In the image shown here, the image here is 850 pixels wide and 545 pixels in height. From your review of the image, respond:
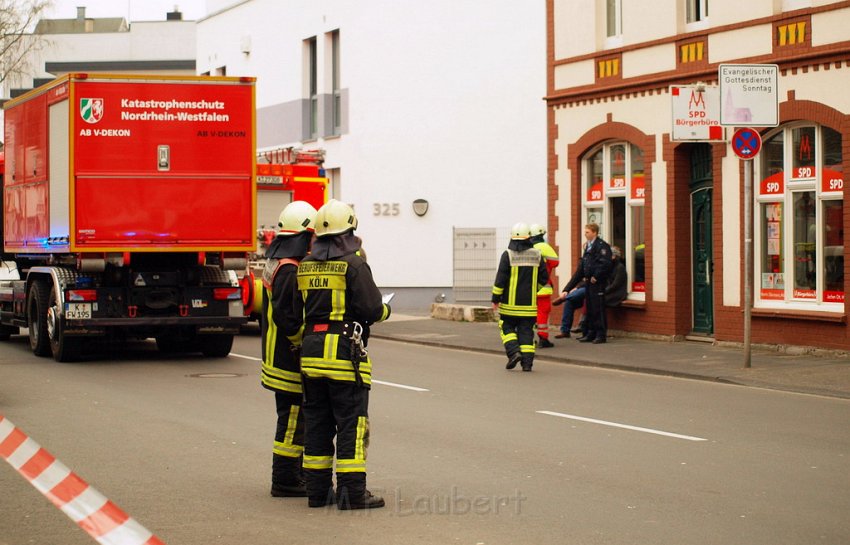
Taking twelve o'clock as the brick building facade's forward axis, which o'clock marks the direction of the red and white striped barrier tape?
The red and white striped barrier tape is roughly at 11 o'clock from the brick building facade.

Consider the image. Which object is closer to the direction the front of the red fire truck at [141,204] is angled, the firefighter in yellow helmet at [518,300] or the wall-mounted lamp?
the wall-mounted lamp

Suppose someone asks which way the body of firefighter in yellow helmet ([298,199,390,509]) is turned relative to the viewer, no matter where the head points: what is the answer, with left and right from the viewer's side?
facing away from the viewer and to the right of the viewer

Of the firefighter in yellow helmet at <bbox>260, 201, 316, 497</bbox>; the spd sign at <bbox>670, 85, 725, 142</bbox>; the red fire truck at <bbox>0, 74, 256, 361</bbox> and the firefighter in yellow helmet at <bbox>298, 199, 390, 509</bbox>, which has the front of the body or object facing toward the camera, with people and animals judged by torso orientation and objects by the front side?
the spd sign

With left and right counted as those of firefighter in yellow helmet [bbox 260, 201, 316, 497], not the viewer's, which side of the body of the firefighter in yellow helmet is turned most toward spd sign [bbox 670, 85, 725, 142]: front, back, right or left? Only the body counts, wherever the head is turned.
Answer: front

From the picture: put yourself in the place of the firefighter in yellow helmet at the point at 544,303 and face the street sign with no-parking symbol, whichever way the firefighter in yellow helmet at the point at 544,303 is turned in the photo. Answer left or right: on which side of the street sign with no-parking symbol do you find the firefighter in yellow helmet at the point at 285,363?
right

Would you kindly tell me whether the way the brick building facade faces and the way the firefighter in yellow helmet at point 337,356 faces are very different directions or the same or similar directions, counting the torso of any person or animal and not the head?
very different directions

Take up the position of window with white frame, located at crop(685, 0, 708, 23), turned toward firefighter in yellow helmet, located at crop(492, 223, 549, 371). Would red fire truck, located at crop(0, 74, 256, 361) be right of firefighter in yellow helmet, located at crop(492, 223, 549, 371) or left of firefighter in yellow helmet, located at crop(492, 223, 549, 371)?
right

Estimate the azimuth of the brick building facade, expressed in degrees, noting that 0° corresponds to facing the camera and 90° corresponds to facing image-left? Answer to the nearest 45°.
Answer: approximately 45°

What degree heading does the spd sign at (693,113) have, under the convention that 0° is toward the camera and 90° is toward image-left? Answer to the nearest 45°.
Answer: approximately 0°

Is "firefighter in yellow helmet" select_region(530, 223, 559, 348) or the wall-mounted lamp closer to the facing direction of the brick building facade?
the firefighter in yellow helmet

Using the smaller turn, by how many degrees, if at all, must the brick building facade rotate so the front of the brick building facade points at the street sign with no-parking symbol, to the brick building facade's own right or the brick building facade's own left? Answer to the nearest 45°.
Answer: approximately 45° to the brick building facade's own left

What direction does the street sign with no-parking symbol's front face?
toward the camera

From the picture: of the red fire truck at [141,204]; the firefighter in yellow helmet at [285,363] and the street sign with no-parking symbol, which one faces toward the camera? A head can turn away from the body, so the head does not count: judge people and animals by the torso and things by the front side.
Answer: the street sign with no-parking symbol
